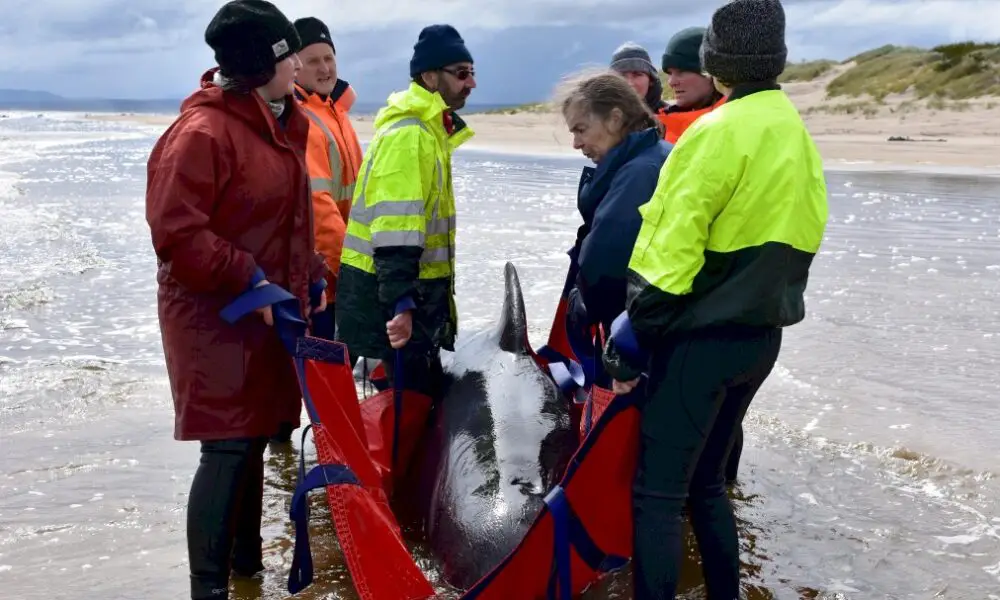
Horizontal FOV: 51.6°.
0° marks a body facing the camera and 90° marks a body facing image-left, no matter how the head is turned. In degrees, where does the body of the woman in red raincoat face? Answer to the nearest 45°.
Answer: approximately 270°

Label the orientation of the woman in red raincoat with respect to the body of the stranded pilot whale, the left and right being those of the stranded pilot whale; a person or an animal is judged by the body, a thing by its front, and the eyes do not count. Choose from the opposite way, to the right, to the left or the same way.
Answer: to the left

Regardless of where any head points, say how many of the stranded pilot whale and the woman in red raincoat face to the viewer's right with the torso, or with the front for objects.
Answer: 1

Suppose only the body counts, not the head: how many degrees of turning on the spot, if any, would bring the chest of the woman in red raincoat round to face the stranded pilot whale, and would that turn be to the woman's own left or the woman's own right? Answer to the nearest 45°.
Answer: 0° — they already face it

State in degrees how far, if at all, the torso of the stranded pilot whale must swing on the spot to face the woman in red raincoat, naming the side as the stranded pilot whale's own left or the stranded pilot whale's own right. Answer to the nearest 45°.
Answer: approximately 45° to the stranded pilot whale's own right

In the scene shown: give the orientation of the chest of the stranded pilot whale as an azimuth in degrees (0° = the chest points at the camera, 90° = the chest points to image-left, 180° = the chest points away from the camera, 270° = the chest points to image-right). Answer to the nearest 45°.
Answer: approximately 0°
